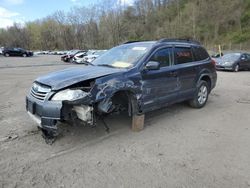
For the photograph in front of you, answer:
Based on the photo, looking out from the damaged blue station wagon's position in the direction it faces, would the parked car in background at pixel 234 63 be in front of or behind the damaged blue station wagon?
behind

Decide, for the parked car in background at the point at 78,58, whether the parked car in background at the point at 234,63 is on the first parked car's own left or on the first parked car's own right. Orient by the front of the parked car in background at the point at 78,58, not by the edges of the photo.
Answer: on the first parked car's own left

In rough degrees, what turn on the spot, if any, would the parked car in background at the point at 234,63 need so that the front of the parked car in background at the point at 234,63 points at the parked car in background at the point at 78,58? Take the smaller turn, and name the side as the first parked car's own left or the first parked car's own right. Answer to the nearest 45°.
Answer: approximately 45° to the first parked car's own right

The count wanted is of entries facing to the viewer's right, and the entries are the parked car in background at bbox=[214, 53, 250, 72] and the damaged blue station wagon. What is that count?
0

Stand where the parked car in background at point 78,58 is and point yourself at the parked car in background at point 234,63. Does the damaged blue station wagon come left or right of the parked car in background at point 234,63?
right

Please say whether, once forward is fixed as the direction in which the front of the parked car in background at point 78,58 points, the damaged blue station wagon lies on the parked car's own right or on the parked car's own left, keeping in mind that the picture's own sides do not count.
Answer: on the parked car's own left

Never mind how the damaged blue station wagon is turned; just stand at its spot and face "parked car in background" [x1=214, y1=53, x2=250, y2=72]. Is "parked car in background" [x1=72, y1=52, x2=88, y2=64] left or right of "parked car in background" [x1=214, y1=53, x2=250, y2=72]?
left

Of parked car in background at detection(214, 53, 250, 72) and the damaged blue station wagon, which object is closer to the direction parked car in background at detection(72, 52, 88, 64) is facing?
the damaged blue station wagon

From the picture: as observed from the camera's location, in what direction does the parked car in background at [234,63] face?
facing the viewer and to the left of the viewer

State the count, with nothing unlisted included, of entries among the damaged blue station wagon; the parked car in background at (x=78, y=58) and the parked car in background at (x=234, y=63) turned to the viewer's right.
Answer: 0

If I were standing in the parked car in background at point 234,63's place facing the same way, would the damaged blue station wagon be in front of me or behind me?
in front
